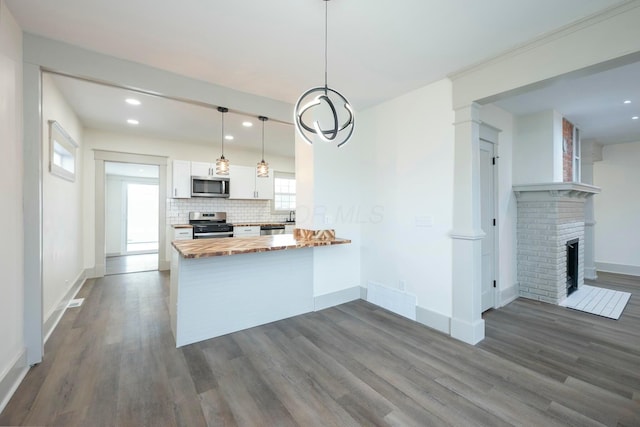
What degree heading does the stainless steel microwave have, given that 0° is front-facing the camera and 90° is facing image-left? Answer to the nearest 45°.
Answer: approximately 0°

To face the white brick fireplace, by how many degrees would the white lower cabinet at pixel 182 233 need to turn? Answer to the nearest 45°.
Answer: approximately 45° to its left

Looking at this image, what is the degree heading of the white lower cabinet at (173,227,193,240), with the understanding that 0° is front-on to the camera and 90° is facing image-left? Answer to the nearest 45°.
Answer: approximately 0°

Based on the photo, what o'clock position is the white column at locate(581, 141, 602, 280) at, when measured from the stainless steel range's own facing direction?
The white column is roughly at 10 o'clock from the stainless steel range.

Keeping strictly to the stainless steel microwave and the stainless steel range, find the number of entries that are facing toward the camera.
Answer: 2

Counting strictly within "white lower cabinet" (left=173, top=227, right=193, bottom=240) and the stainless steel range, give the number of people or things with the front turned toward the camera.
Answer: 2
